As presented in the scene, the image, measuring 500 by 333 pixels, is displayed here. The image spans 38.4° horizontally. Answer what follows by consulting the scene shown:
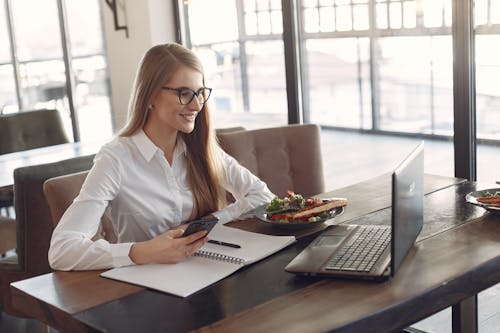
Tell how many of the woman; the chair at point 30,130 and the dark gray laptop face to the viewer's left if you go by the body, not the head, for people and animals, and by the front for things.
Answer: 1

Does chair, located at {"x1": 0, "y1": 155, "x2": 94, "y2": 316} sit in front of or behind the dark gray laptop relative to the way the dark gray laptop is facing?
in front

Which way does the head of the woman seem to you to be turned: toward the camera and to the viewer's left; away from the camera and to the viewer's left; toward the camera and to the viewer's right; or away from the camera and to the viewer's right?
toward the camera and to the viewer's right

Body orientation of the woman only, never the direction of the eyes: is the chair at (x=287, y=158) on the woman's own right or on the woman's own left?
on the woman's own left

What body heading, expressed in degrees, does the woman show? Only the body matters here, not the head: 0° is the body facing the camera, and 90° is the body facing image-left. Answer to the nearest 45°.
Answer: approximately 315°

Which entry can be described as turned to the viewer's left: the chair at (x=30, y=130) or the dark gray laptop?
the dark gray laptop

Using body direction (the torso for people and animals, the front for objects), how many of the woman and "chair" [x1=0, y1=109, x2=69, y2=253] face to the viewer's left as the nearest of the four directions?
0

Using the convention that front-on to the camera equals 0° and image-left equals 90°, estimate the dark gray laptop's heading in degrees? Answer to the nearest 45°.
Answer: approximately 90°

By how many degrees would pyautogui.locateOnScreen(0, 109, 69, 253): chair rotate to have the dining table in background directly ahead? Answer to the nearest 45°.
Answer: approximately 45° to its right
